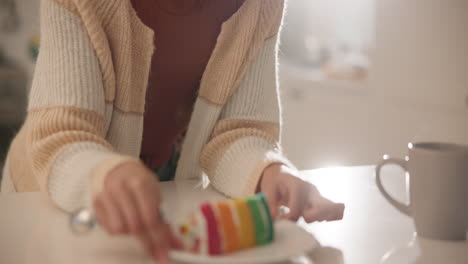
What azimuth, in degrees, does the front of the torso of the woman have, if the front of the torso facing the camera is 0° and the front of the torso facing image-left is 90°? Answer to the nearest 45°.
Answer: approximately 0°
